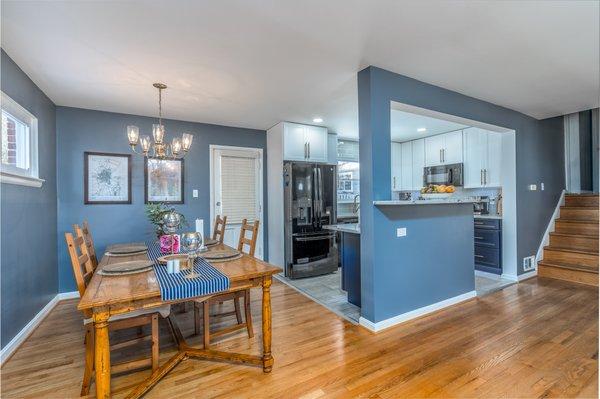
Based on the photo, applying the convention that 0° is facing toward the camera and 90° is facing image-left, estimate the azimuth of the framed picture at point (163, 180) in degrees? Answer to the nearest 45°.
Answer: approximately 0°

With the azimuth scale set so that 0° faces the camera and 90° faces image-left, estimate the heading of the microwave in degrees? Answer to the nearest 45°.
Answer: approximately 45°

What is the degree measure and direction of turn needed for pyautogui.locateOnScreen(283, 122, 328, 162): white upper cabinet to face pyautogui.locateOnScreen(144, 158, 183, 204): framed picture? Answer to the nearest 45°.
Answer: approximately 135° to its right

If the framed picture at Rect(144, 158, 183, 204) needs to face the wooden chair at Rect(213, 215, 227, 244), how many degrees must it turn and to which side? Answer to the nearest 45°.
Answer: approximately 45° to its left

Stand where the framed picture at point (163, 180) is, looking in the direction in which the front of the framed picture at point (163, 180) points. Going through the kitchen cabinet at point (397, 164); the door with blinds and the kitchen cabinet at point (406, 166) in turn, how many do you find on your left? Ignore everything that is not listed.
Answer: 3

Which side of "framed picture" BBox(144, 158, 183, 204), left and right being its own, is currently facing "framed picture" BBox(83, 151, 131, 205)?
right

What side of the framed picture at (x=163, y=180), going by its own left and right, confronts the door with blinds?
left

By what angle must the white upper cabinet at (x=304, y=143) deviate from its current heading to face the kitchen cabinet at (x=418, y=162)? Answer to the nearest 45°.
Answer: approximately 90° to its left
